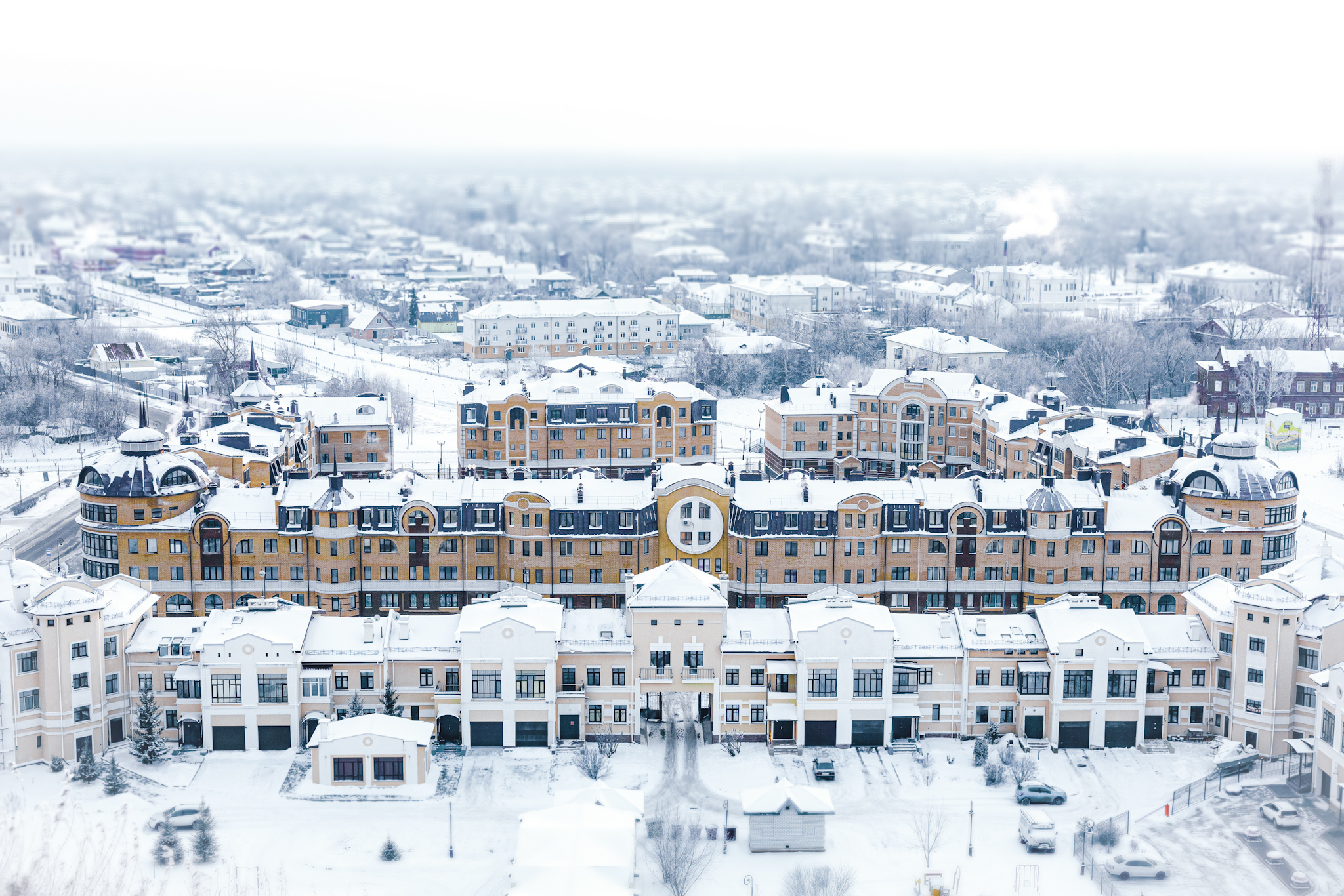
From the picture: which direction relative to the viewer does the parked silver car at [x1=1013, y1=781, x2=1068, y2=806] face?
to the viewer's right

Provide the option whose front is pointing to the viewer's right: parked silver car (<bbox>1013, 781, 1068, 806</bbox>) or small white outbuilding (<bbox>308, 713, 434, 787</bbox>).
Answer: the parked silver car

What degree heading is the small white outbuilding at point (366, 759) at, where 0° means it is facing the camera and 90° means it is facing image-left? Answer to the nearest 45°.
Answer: approximately 0°

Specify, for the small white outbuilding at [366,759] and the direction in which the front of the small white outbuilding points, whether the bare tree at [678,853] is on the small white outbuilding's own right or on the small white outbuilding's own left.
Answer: on the small white outbuilding's own left

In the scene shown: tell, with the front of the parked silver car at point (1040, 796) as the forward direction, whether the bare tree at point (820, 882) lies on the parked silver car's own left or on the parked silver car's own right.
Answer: on the parked silver car's own right

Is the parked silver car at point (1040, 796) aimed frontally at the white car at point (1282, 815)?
yes

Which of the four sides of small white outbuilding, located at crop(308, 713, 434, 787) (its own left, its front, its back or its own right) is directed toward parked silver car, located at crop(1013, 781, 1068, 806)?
left

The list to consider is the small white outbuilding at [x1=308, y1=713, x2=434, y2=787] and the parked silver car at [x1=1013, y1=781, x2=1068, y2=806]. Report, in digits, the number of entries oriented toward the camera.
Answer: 1
